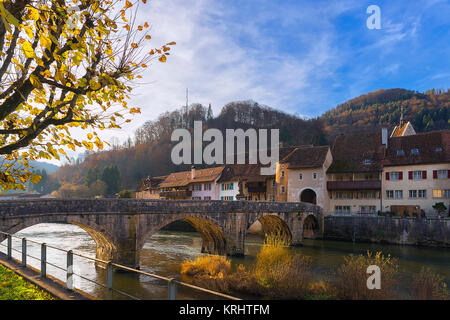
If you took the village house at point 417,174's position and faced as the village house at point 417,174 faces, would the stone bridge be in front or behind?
in front

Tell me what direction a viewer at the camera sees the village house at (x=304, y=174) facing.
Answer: facing the viewer

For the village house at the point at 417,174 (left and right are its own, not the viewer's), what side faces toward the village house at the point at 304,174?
right

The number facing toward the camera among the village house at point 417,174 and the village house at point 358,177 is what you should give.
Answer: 2

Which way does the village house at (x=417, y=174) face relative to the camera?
toward the camera

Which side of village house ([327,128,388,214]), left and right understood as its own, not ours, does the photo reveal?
front

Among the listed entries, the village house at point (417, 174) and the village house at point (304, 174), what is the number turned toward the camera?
2

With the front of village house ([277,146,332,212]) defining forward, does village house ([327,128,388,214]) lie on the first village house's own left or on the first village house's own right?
on the first village house's own left

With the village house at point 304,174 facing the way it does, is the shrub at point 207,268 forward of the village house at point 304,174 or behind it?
forward

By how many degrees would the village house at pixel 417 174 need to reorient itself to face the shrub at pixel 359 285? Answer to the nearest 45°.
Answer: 0° — it already faces it

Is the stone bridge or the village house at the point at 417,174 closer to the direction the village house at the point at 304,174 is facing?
the stone bridge
